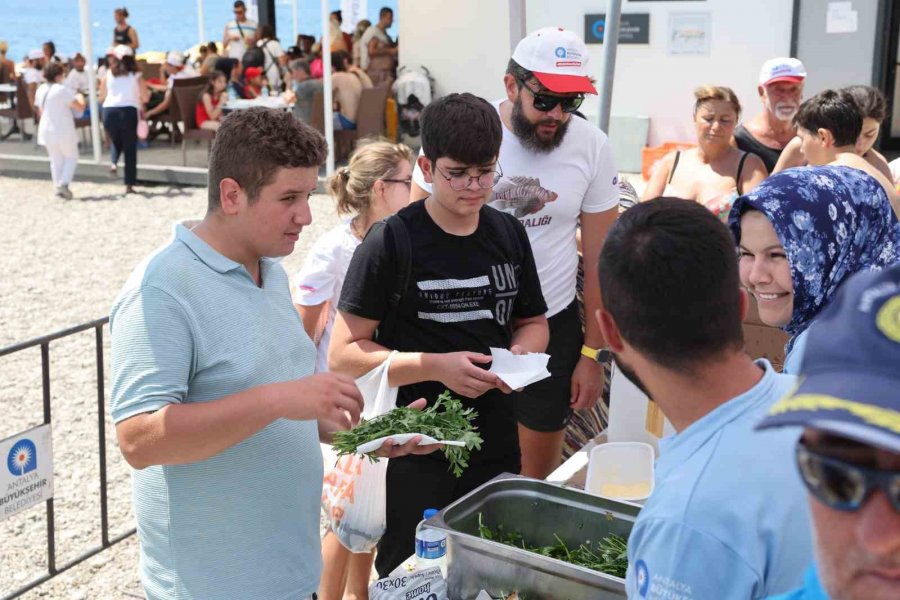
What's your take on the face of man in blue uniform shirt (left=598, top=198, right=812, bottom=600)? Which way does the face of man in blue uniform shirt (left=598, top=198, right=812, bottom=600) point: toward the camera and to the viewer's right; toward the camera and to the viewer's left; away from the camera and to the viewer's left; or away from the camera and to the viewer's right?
away from the camera and to the viewer's left

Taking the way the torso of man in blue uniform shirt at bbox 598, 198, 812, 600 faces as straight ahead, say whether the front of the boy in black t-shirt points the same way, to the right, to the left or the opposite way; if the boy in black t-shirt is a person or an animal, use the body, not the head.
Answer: the opposite way

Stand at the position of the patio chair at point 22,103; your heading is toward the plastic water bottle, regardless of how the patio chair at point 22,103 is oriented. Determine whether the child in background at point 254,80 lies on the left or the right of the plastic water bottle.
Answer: left

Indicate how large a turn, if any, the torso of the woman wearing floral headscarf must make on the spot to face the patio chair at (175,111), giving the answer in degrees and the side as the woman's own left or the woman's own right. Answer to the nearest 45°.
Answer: approximately 90° to the woman's own right

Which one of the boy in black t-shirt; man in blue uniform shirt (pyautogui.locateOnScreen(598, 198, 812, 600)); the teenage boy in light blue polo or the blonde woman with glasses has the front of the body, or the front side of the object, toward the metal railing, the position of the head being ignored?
the man in blue uniform shirt

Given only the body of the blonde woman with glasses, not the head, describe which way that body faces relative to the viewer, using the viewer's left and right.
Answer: facing to the right of the viewer

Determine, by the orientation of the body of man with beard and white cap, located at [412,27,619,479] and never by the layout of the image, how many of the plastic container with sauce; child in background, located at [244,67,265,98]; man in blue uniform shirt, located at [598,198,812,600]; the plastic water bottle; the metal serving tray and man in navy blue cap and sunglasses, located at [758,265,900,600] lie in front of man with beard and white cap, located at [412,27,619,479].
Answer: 5

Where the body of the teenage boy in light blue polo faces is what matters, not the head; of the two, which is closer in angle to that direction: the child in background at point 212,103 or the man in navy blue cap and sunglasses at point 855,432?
the man in navy blue cap and sunglasses

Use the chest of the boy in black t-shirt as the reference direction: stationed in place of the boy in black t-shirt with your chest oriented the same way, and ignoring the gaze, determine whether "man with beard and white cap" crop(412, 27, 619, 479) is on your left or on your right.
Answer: on your left

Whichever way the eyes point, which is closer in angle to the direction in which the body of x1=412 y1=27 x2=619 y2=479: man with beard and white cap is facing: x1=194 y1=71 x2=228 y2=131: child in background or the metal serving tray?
the metal serving tray

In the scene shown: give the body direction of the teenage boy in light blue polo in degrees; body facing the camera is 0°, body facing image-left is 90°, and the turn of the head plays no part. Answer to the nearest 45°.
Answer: approximately 315°
